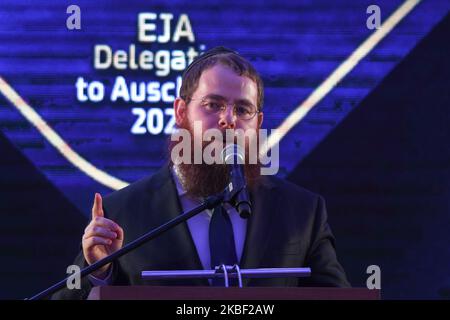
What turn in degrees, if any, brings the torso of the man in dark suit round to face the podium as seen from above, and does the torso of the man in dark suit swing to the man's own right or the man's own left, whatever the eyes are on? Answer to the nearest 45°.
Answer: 0° — they already face it

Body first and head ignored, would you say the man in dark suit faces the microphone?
yes
